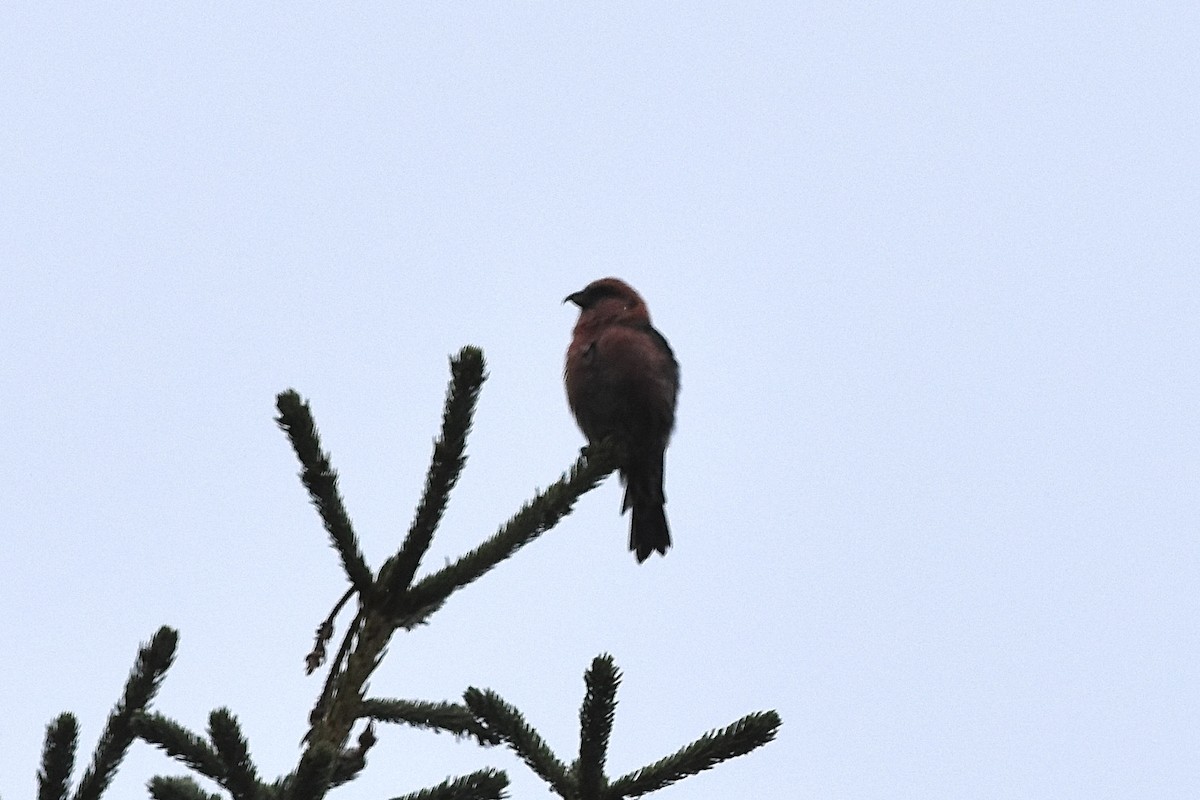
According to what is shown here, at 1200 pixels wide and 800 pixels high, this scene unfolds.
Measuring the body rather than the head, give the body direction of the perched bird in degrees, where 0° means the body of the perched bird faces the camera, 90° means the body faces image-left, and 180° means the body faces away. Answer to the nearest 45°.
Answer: approximately 45°
